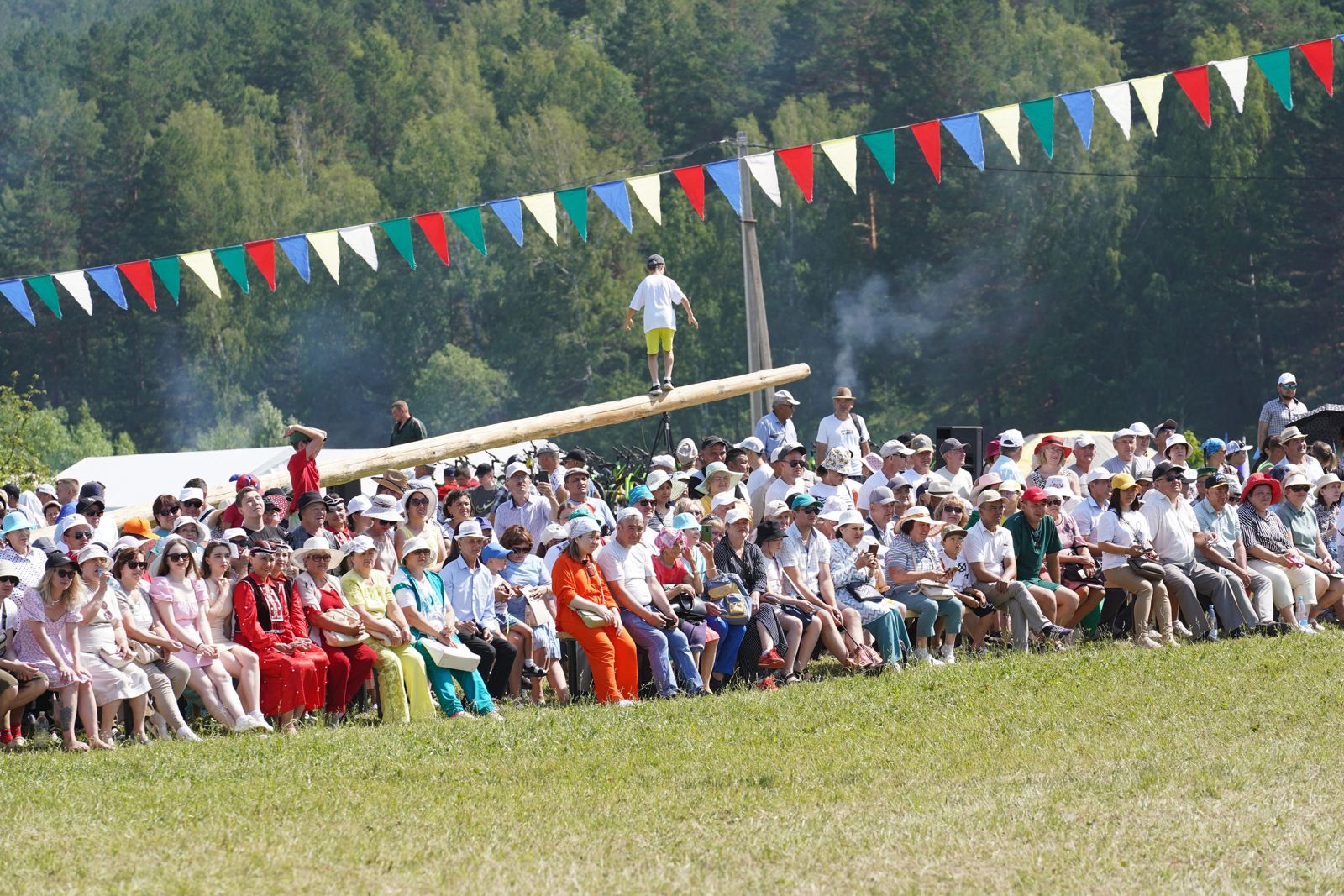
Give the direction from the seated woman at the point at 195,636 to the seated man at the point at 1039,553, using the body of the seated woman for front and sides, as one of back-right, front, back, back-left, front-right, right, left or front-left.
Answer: front-left

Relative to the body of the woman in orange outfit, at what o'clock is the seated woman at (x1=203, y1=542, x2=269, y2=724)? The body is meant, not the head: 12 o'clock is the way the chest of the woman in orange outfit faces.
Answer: The seated woman is roughly at 4 o'clock from the woman in orange outfit.

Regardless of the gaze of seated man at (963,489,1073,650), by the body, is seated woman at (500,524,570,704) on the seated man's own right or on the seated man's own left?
on the seated man's own right

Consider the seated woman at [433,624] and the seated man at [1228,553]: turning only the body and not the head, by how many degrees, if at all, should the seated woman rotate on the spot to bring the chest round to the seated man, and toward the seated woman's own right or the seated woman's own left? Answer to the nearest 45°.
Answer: approximately 45° to the seated woman's own left

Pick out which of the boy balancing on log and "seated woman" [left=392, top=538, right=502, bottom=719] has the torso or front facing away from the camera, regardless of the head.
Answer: the boy balancing on log

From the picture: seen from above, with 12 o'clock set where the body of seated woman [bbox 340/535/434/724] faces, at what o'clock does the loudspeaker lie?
The loudspeaker is roughly at 9 o'clock from the seated woman.

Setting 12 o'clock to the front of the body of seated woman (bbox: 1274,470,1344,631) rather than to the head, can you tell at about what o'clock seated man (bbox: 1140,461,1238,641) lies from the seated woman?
The seated man is roughly at 3 o'clock from the seated woman.

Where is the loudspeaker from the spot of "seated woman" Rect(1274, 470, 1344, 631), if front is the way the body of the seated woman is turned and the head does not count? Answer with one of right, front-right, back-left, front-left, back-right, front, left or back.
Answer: back

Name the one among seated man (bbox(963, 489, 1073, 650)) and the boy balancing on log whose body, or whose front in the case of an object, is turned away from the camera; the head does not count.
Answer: the boy balancing on log

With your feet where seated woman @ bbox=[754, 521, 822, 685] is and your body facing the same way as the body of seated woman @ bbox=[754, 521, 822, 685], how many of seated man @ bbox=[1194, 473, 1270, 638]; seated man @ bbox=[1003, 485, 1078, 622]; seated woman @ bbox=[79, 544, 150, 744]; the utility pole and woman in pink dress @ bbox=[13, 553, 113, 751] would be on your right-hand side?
2
